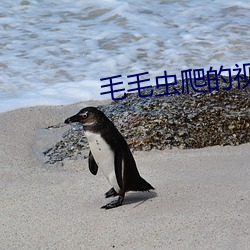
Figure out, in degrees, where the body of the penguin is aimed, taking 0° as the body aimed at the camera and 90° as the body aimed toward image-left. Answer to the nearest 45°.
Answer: approximately 90°
